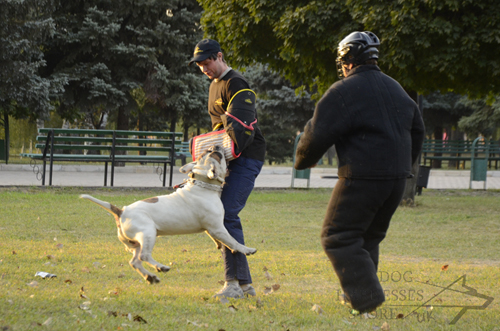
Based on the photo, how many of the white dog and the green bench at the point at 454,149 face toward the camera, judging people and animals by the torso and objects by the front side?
1

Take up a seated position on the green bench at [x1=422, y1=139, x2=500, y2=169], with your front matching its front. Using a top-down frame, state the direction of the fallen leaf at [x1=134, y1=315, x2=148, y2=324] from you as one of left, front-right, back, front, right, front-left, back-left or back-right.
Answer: front

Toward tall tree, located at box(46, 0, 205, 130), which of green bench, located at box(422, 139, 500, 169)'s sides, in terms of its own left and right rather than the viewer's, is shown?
right

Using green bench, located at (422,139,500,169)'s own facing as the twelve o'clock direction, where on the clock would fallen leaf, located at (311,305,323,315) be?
The fallen leaf is roughly at 12 o'clock from the green bench.

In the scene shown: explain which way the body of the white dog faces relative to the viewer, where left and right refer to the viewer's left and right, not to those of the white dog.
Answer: facing to the right of the viewer

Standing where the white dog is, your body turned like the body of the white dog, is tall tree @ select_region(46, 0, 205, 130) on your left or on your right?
on your left

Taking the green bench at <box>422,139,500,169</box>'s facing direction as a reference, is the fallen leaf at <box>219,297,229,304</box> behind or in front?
in front

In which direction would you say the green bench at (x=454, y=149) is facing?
toward the camera

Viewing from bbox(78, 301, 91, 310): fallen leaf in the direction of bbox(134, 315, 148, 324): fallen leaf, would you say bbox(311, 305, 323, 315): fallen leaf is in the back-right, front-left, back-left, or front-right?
front-left

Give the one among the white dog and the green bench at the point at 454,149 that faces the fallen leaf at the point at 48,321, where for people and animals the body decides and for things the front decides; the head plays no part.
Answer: the green bench

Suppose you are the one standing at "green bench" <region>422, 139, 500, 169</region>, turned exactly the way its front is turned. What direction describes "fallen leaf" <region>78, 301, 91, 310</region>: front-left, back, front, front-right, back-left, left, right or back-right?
front

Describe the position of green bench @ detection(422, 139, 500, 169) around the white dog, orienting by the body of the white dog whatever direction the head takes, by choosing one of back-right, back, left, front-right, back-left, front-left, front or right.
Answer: front-left

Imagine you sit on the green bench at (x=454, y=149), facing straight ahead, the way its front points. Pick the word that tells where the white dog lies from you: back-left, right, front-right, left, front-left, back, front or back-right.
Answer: front
